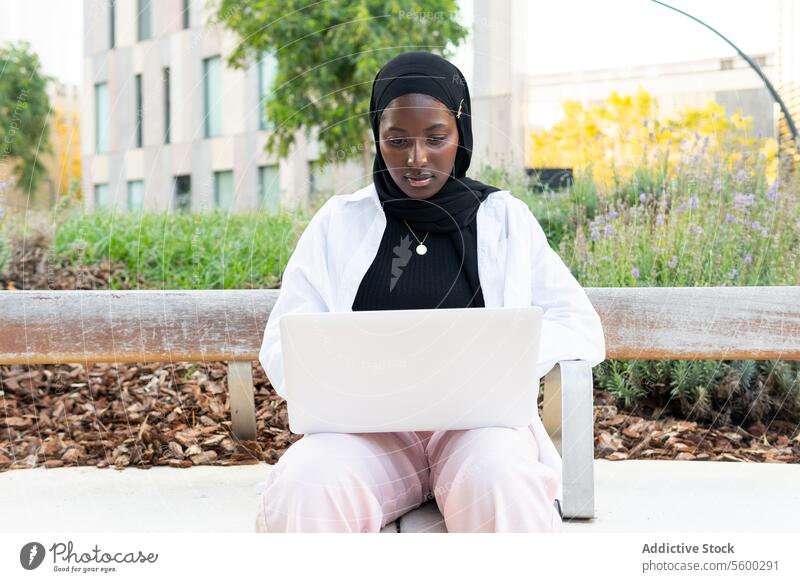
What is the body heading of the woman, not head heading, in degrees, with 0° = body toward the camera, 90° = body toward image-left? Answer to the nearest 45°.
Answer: approximately 0°

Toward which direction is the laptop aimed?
away from the camera

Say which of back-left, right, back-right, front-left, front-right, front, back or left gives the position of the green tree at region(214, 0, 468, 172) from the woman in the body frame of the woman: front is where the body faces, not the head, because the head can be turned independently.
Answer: back

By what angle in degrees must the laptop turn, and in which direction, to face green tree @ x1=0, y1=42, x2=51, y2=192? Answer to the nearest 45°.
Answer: approximately 45° to its left

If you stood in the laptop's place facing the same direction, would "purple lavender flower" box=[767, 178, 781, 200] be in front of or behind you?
in front

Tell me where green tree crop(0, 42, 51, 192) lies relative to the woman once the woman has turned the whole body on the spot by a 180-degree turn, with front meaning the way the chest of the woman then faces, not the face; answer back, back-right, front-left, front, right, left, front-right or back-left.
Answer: front-left

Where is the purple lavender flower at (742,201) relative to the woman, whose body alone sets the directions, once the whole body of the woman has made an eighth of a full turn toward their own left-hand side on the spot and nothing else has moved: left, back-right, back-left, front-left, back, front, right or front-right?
left
